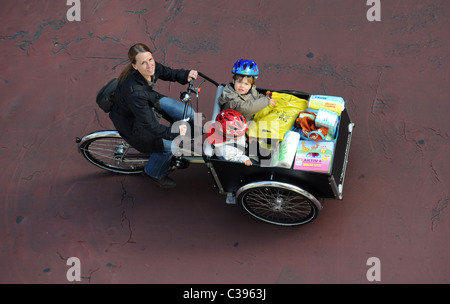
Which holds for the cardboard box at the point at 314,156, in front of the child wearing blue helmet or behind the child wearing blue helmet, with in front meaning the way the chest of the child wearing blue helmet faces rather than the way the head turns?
in front

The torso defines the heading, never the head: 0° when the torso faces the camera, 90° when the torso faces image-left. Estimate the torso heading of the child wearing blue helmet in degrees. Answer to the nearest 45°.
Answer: approximately 315°

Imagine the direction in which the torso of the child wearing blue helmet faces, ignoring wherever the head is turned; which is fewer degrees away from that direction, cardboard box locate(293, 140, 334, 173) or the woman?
the cardboard box

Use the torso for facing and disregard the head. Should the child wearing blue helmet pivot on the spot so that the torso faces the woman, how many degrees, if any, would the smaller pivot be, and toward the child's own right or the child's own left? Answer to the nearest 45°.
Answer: approximately 135° to the child's own right

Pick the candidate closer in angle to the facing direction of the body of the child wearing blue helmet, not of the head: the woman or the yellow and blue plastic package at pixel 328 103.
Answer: the yellow and blue plastic package
